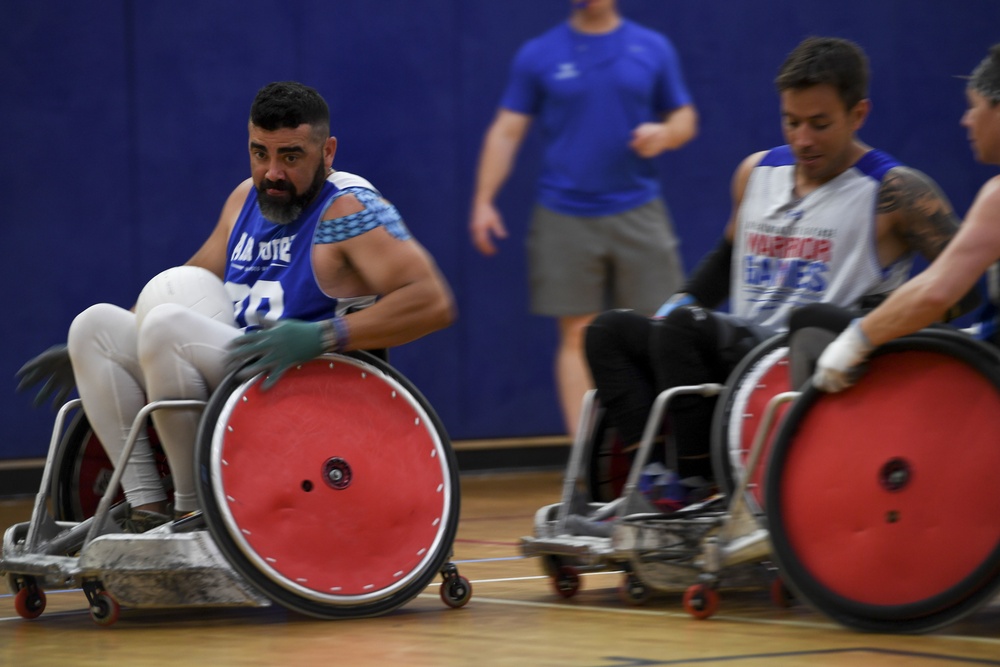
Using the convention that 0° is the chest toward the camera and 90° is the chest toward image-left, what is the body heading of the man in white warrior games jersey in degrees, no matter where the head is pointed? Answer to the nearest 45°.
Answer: approximately 45°

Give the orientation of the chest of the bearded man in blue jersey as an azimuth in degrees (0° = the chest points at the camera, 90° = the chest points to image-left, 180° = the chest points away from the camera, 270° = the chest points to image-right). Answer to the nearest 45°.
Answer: approximately 45°

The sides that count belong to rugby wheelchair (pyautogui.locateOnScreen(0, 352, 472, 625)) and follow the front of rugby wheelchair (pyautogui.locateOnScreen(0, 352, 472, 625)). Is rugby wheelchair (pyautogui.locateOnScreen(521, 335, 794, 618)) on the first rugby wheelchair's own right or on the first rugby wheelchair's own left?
on the first rugby wheelchair's own left

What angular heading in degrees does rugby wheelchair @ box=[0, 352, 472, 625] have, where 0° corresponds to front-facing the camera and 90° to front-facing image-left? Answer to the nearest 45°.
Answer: approximately 45°

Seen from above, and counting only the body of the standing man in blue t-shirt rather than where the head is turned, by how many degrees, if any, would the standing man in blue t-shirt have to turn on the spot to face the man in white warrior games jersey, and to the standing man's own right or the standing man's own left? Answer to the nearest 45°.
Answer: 0° — they already face them

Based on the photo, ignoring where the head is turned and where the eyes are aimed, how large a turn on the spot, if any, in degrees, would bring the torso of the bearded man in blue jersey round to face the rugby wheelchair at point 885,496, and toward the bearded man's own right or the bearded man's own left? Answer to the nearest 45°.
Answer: approximately 90° to the bearded man's own left

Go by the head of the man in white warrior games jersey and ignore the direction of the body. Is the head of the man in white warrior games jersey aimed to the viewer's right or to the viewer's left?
to the viewer's left

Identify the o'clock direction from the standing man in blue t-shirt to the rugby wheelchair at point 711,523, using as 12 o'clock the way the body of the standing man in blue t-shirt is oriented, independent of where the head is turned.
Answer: The rugby wheelchair is roughly at 12 o'clock from the standing man in blue t-shirt.

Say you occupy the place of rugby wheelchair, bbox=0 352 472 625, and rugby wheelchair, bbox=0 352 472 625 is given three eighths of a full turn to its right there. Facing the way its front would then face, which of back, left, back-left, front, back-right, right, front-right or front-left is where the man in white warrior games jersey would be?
right
